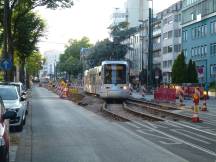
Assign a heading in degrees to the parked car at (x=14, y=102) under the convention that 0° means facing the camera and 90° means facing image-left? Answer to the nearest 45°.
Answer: approximately 0°

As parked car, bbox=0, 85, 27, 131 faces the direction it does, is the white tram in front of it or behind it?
behind
